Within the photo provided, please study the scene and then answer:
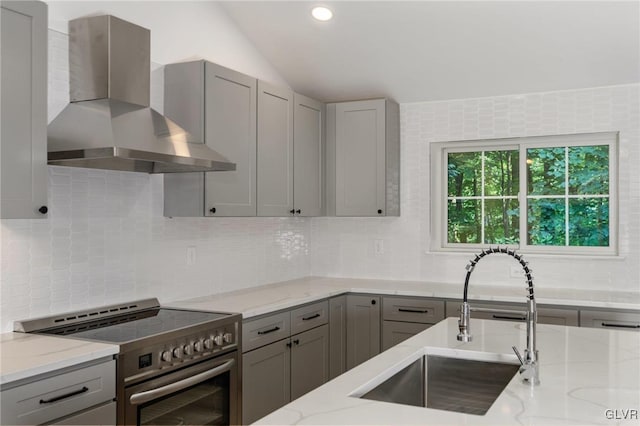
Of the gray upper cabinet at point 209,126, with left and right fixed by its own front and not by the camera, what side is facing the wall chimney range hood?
right

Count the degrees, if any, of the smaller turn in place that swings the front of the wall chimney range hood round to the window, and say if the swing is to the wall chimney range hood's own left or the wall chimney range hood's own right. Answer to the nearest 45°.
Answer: approximately 45° to the wall chimney range hood's own left

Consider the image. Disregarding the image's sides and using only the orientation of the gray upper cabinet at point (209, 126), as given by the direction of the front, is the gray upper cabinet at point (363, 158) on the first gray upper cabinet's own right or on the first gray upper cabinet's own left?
on the first gray upper cabinet's own left
